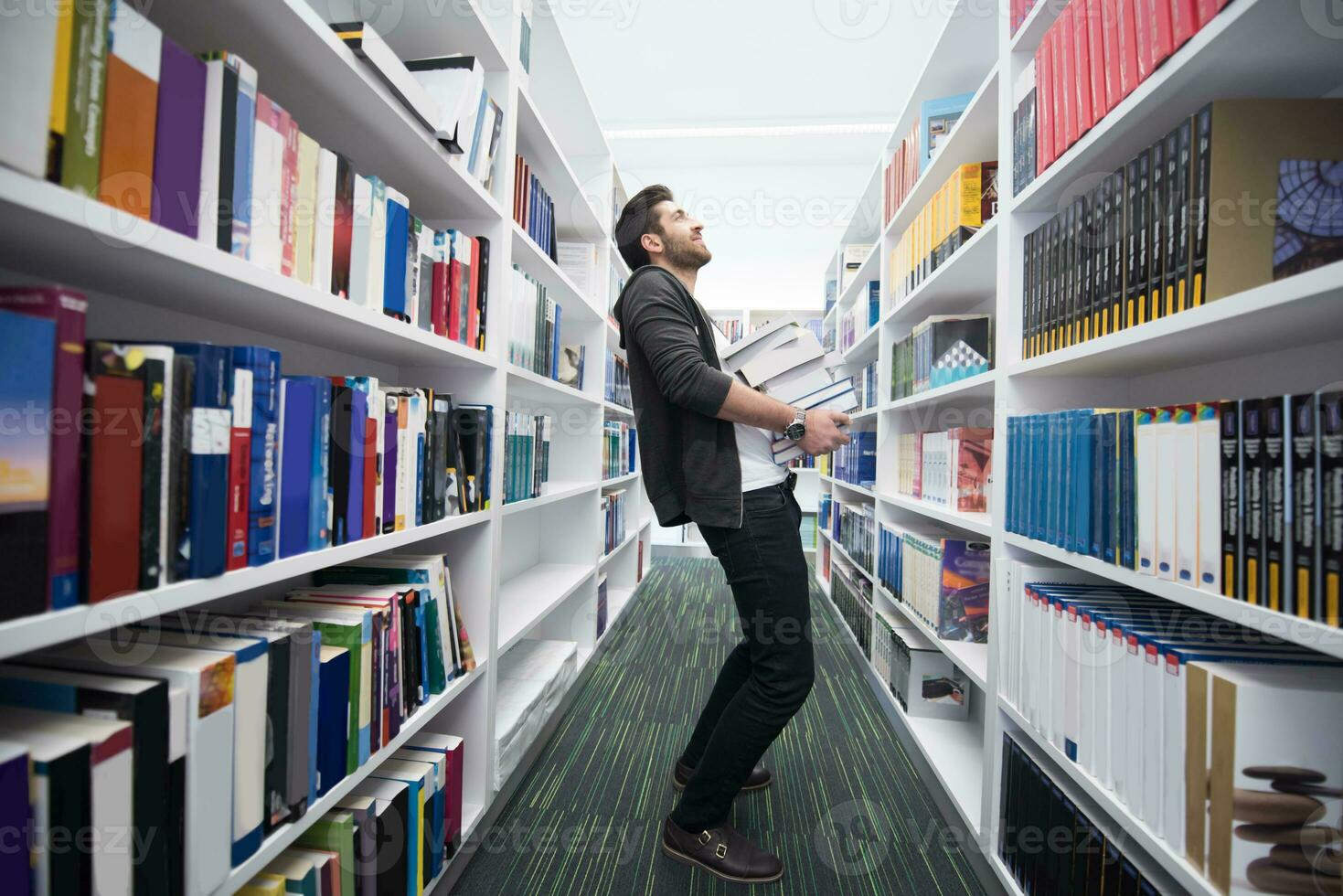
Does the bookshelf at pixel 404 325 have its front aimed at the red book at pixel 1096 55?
yes

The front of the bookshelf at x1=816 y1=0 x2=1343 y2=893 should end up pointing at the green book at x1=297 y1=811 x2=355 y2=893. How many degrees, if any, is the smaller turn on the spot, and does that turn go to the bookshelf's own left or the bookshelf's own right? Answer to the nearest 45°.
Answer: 0° — it already faces it

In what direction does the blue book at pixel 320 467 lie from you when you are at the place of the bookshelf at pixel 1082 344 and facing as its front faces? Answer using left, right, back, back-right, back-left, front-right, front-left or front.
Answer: front

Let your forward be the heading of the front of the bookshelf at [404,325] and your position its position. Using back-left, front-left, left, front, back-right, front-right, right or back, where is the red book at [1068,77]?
front

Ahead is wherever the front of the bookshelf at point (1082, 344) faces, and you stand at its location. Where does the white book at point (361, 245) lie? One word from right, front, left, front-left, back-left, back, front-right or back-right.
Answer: front

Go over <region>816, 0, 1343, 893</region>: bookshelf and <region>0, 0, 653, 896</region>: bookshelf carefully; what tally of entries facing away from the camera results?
0

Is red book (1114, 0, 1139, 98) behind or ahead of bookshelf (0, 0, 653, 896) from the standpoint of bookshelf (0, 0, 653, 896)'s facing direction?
ahead

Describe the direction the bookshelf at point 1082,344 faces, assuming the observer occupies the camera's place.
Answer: facing the viewer and to the left of the viewer

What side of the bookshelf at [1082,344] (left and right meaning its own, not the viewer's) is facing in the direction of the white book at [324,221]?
front

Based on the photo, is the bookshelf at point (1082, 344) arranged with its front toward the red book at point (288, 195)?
yes

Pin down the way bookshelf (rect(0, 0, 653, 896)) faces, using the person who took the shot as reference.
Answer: facing the viewer and to the right of the viewer

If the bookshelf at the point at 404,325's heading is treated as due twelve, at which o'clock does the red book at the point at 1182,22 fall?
The red book is roughly at 12 o'clock from the bookshelf.

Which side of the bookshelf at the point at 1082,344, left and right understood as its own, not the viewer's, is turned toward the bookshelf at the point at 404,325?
front

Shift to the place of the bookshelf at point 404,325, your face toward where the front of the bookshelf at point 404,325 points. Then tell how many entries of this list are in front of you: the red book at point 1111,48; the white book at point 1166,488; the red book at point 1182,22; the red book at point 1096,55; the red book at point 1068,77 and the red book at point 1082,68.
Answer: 6

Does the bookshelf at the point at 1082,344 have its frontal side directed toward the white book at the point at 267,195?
yes
